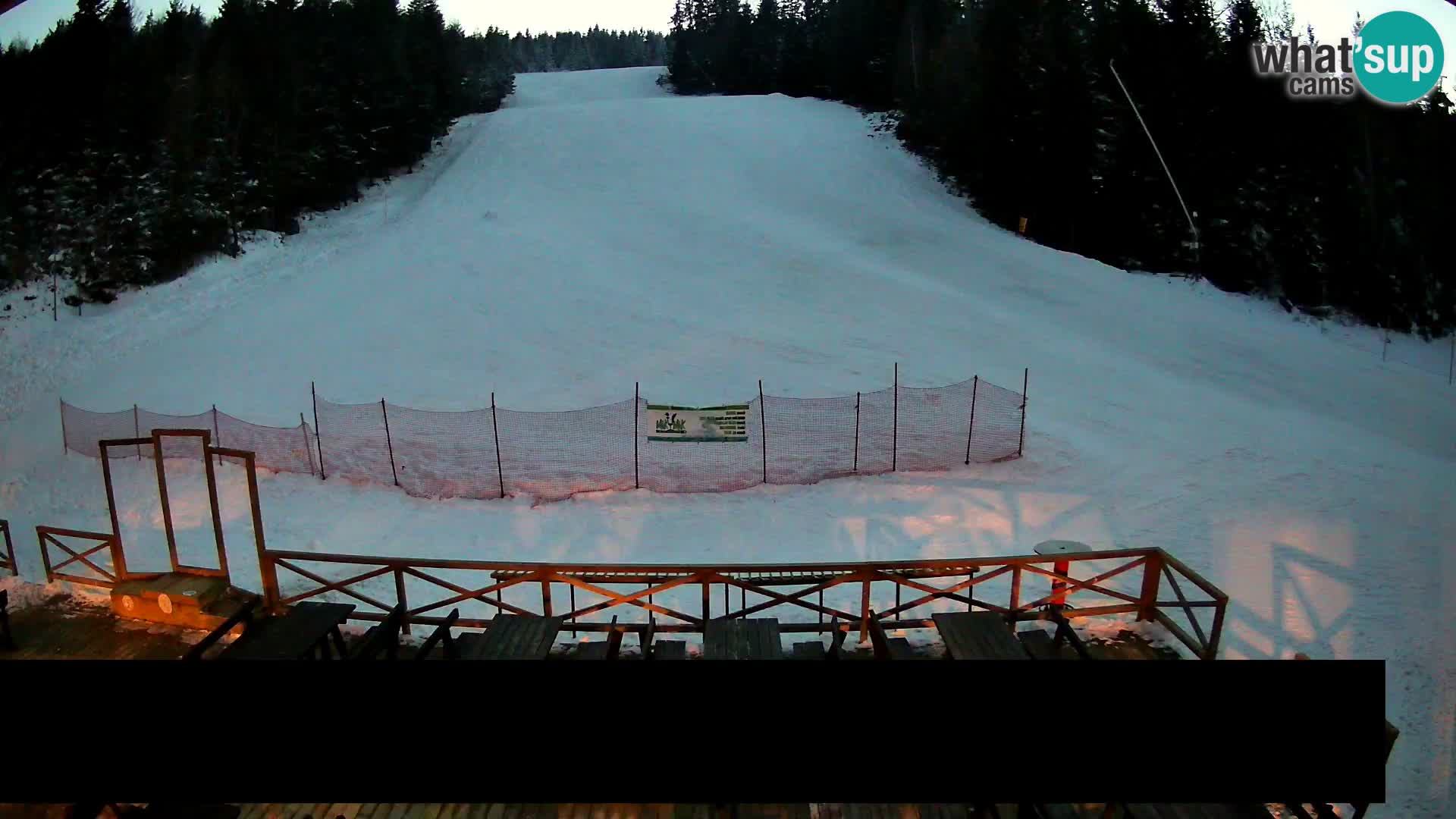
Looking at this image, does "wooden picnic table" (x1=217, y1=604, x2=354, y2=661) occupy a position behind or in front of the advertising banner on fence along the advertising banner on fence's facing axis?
in front

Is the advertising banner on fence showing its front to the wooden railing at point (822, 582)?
yes

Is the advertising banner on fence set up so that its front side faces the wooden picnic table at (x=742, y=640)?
yes

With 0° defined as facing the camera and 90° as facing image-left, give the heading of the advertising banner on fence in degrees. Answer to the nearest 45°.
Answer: approximately 0°

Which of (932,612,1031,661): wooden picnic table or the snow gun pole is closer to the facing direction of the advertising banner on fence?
the wooden picnic table

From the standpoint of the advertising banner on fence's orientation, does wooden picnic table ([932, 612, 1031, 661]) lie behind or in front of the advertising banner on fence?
in front

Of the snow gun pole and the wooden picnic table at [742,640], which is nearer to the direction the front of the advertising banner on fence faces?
the wooden picnic table

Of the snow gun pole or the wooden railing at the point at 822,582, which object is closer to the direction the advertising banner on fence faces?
the wooden railing

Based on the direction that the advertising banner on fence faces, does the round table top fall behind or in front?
in front

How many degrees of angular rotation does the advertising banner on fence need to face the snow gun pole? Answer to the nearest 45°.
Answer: approximately 135° to its left
